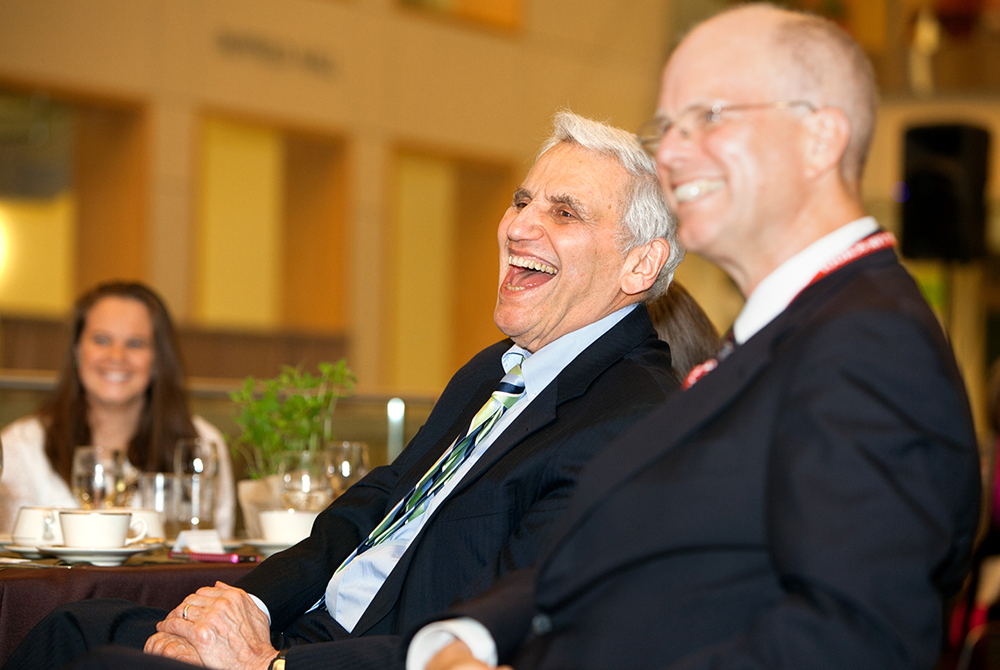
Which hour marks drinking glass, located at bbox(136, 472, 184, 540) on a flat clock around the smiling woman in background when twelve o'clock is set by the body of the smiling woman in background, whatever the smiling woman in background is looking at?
The drinking glass is roughly at 12 o'clock from the smiling woman in background.

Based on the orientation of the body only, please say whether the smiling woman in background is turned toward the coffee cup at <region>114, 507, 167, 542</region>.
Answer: yes

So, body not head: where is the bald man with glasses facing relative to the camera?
to the viewer's left

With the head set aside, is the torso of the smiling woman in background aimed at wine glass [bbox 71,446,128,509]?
yes

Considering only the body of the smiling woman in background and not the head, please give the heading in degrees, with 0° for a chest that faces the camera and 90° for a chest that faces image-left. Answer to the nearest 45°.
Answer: approximately 0°

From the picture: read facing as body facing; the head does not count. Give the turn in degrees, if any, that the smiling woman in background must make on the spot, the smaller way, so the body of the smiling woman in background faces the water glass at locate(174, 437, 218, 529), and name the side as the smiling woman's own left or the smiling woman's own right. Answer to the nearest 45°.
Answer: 0° — they already face it

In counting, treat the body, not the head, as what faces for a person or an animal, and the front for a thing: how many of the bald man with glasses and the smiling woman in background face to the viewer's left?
1
